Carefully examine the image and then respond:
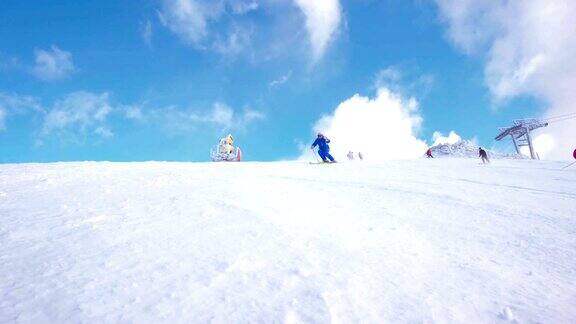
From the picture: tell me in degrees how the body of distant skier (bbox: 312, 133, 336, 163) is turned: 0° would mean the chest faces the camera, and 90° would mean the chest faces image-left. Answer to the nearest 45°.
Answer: approximately 45°
